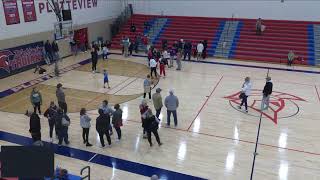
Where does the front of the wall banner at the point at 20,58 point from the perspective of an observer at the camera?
facing the viewer and to the right of the viewer

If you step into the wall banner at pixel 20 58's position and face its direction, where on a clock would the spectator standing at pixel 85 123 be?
The spectator standing is roughly at 1 o'clock from the wall banner.

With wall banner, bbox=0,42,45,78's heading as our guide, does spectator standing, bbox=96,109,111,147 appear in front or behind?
in front

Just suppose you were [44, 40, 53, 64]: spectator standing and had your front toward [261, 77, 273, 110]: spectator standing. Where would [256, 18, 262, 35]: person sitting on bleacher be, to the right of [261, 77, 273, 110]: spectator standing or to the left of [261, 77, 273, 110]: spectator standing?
left

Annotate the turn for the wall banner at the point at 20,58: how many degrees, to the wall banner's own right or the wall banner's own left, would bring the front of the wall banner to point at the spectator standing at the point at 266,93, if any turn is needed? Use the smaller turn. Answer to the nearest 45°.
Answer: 0° — it already faces them

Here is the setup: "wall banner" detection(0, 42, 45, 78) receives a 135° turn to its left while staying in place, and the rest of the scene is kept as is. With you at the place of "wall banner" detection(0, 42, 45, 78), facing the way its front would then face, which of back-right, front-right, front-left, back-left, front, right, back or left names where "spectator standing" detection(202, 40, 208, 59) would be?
right

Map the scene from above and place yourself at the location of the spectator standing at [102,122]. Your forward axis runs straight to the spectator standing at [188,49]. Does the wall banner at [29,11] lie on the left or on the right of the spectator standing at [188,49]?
left

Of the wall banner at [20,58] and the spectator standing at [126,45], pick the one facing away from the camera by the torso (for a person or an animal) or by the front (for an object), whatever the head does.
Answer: the spectator standing

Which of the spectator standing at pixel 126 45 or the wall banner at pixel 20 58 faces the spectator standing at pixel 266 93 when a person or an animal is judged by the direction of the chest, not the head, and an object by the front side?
the wall banner
